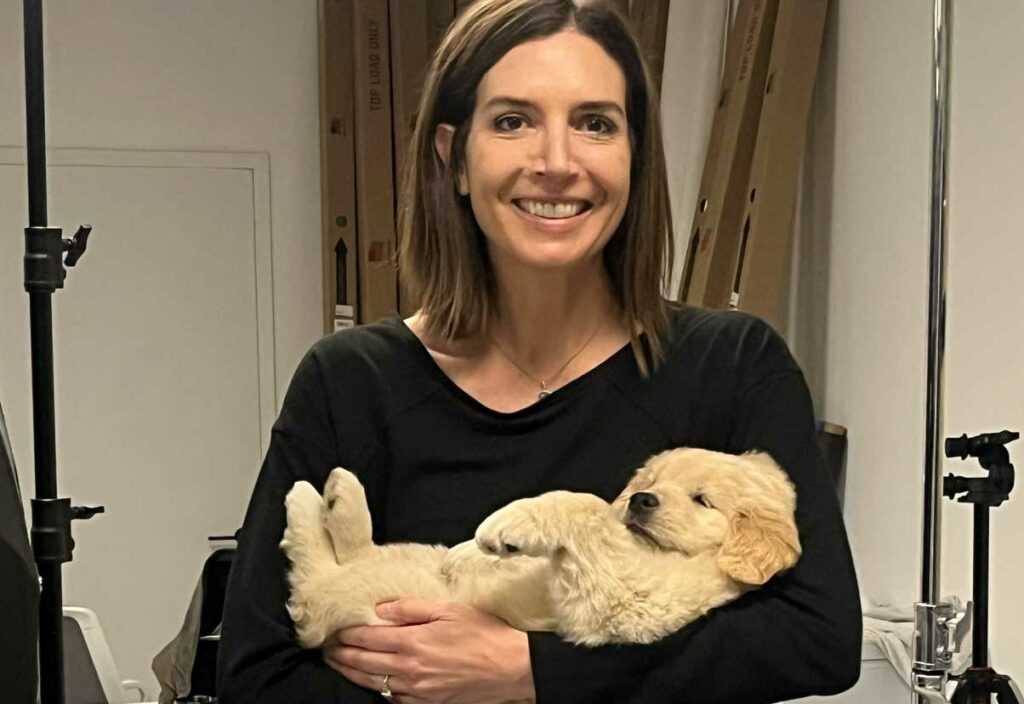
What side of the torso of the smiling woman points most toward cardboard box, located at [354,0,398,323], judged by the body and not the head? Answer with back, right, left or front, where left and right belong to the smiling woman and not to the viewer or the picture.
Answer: back

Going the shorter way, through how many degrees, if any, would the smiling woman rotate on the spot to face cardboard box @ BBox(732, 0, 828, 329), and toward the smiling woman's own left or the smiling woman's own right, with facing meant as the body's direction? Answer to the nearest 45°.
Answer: approximately 180°

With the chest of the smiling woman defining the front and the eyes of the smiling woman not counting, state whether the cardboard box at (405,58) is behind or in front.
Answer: behind

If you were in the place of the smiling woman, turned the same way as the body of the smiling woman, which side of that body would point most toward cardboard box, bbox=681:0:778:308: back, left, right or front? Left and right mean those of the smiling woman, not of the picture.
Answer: back

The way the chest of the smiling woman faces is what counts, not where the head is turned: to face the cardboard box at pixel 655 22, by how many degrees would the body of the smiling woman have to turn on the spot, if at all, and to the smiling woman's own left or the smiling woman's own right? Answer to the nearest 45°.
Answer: approximately 180°

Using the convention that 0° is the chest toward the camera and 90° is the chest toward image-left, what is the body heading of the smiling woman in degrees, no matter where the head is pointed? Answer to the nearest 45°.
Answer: approximately 0°
